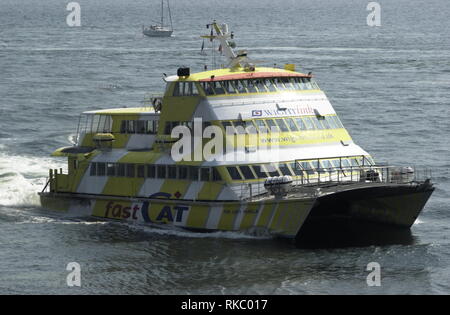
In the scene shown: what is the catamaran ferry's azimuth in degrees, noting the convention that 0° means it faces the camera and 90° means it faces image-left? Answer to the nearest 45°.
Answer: approximately 315°
